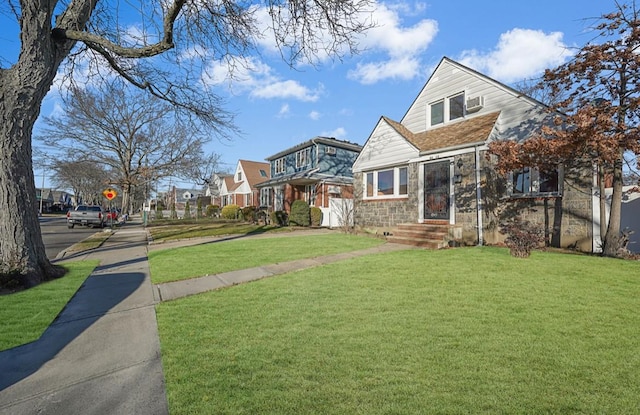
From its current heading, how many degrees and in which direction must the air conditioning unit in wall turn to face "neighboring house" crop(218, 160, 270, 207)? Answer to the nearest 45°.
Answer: approximately 90° to its right

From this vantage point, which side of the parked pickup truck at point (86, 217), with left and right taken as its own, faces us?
back

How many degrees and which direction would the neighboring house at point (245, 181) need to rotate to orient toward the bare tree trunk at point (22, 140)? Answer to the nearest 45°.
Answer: approximately 45° to its left

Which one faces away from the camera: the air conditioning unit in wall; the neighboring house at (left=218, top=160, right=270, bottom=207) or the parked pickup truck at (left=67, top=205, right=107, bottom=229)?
the parked pickup truck

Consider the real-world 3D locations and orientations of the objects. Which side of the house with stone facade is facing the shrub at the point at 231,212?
right

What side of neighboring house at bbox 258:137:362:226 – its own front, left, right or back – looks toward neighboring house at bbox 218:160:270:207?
right

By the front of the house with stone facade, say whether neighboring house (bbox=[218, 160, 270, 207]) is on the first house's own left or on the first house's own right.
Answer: on the first house's own right

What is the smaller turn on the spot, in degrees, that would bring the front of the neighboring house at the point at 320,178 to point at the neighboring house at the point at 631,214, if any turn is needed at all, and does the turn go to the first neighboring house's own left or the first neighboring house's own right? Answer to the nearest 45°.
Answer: approximately 90° to the first neighboring house's own left

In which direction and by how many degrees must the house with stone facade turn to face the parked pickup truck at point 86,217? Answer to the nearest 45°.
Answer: approximately 45° to its right

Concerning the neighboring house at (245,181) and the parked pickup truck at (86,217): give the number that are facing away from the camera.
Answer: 1

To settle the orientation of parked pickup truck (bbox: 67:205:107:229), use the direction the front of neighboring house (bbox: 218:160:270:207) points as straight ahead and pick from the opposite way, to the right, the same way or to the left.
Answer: to the right

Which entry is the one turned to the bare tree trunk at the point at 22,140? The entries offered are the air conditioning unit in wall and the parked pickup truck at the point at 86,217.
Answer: the air conditioning unit in wall

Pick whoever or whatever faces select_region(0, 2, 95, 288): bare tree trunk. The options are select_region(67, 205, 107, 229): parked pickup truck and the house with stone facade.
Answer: the house with stone facade

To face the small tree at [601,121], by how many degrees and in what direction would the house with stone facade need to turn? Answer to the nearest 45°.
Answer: approximately 90° to its left
